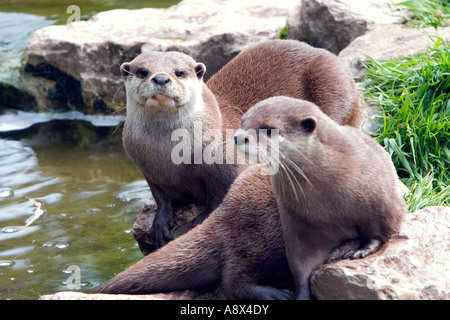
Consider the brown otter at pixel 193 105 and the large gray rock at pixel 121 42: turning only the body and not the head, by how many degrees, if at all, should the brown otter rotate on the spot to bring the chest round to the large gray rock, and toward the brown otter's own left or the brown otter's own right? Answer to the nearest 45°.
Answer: approximately 135° to the brown otter's own right

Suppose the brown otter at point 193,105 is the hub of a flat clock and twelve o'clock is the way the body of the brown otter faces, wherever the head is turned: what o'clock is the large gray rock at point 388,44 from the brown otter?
The large gray rock is roughly at 6 o'clock from the brown otter.

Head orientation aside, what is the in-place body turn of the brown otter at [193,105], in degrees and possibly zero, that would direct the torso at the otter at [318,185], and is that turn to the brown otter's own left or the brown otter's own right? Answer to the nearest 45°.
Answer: approximately 90° to the brown otter's own left

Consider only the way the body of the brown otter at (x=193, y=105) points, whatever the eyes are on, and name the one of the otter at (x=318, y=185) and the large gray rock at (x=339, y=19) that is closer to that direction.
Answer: the otter

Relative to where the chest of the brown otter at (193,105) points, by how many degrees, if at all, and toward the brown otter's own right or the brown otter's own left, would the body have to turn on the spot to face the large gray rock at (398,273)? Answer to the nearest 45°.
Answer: approximately 90° to the brown otter's own left

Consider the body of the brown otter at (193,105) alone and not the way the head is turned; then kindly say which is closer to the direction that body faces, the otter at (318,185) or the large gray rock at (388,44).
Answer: the otter

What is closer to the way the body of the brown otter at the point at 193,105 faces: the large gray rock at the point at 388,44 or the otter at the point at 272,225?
the otter

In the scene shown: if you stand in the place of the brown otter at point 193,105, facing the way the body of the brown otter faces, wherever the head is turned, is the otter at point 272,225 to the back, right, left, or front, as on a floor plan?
left

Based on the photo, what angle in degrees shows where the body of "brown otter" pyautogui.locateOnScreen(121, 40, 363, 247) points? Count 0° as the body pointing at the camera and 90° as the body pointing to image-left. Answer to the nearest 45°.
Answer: approximately 45°
